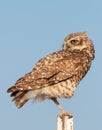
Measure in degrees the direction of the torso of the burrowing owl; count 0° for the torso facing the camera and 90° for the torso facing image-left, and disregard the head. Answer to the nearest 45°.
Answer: approximately 270°
